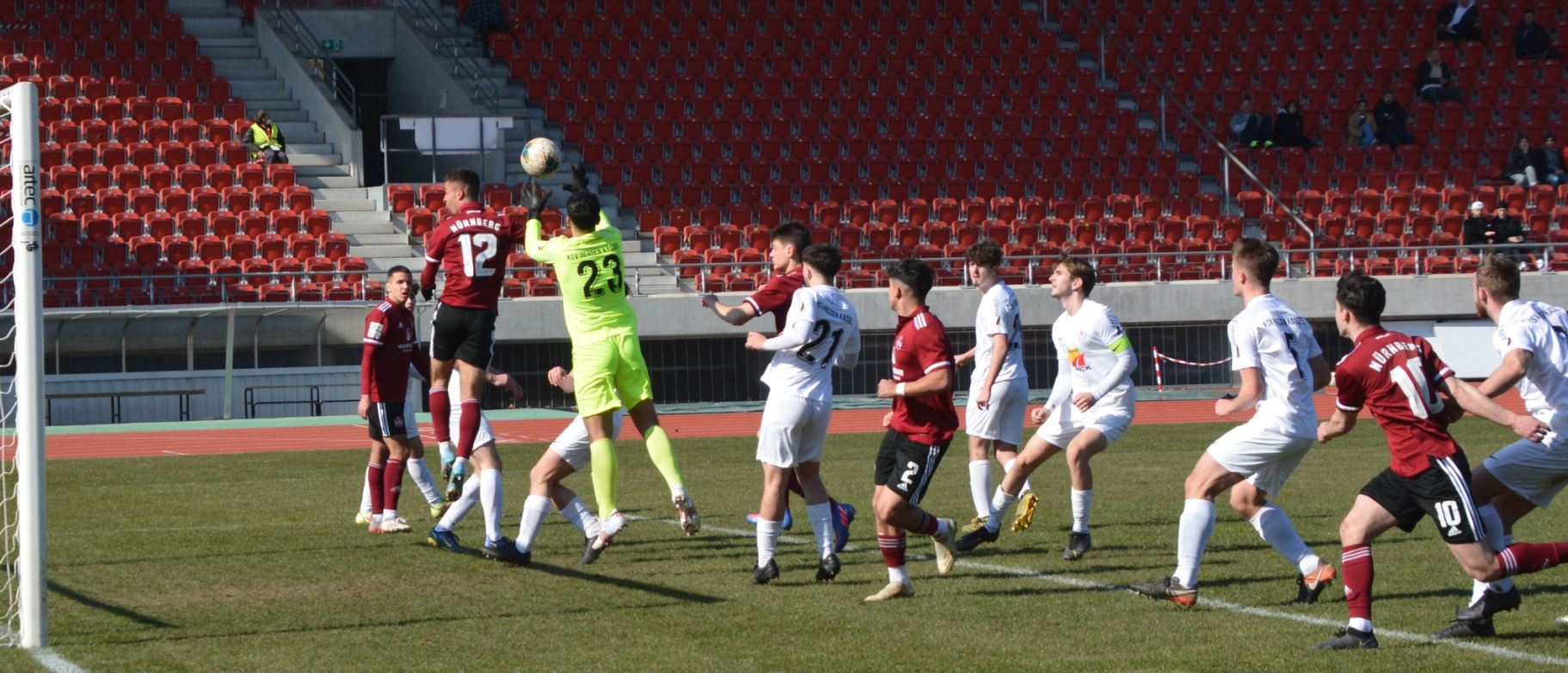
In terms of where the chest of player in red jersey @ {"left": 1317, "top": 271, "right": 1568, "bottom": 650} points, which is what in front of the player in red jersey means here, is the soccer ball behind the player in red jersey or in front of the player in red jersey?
in front

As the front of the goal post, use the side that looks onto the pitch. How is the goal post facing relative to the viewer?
to the viewer's right

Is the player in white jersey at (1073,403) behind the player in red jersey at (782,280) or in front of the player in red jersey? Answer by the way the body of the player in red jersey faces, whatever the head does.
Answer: behind

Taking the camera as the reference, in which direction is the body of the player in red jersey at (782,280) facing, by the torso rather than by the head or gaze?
to the viewer's left

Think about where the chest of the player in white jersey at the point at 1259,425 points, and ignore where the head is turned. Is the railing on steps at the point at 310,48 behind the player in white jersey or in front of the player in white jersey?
in front

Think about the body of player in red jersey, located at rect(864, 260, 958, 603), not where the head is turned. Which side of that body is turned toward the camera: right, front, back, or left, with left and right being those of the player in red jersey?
left

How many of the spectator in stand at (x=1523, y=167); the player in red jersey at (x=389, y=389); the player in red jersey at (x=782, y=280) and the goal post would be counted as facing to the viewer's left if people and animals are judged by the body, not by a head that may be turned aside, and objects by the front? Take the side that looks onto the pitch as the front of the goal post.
1

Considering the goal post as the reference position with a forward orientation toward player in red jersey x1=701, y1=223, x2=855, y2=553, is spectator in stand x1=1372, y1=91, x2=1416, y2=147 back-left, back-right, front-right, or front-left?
front-left

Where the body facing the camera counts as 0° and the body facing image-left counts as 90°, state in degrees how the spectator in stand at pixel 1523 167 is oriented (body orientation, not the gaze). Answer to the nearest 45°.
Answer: approximately 0°

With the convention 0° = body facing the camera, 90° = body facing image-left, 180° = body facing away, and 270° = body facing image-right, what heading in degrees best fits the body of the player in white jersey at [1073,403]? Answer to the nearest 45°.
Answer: approximately 45°

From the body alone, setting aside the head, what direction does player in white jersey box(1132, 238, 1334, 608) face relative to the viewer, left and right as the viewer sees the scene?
facing away from the viewer and to the left of the viewer

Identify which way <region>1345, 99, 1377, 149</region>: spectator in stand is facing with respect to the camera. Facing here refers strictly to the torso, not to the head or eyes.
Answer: toward the camera

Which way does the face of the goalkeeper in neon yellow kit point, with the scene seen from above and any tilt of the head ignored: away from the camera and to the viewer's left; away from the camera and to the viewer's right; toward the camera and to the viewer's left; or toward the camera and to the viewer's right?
away from the camera and to the viewer's left

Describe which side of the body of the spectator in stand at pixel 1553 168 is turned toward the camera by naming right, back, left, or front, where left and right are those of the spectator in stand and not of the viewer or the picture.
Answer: front
